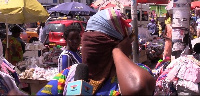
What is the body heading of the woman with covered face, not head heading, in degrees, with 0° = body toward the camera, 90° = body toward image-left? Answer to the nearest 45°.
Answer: approximately 45°

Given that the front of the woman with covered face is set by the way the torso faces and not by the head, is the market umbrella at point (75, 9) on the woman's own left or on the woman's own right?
on the woman's own right

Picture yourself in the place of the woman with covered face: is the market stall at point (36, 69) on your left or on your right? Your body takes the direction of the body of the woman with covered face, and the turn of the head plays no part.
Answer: on your right

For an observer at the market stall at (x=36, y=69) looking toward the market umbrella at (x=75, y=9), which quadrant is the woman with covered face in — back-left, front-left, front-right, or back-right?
back-right

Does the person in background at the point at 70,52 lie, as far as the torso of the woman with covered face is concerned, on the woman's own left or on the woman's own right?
on the woman's own right
